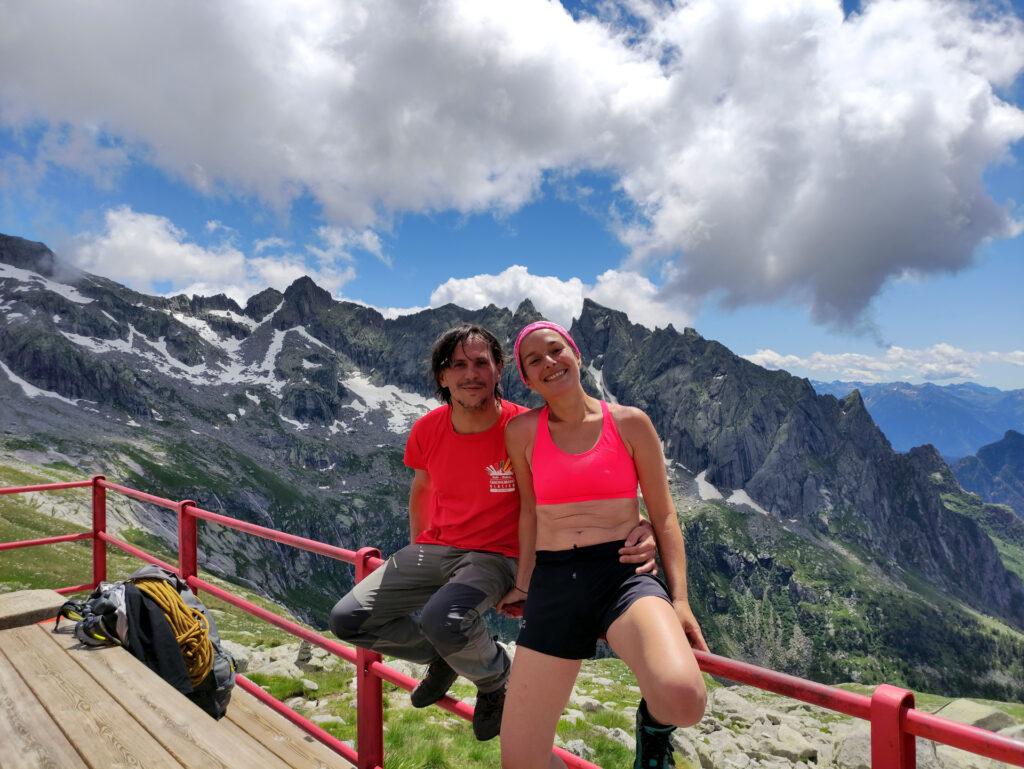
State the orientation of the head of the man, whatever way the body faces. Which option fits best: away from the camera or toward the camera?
toward the camera

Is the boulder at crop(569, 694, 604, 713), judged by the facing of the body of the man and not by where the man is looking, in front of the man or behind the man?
behind

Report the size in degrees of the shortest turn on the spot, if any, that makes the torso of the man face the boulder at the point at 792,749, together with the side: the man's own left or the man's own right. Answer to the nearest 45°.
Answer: approximately 135° to the man's own left

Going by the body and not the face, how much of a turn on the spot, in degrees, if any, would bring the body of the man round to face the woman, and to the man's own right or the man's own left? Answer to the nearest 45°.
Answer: approximately 45° to the man's own left

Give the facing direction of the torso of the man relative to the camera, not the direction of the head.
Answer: toward the camera

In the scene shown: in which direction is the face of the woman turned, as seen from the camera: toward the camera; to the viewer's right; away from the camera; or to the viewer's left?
toward the camera

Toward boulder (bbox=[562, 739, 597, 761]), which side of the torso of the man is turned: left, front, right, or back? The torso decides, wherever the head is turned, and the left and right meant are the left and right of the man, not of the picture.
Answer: back

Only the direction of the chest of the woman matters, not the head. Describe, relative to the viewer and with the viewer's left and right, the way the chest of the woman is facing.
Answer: facing the viewer

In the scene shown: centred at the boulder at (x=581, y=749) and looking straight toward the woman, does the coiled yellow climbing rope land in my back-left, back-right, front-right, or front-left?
front-right

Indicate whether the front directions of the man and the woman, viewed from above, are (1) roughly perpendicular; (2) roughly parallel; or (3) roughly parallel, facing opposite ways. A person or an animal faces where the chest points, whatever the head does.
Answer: roughly parallel
